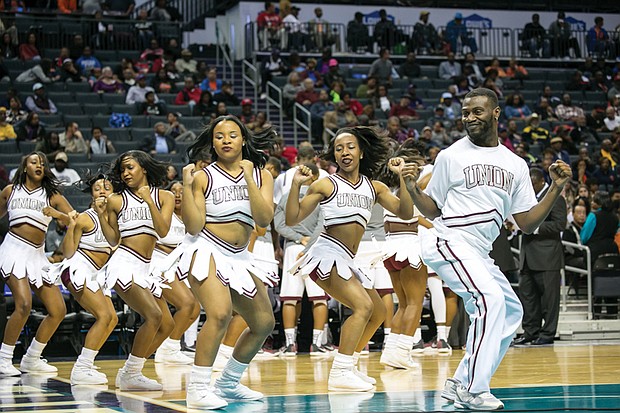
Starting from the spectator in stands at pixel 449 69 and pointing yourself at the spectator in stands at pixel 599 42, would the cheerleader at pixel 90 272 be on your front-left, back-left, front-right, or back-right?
back-right

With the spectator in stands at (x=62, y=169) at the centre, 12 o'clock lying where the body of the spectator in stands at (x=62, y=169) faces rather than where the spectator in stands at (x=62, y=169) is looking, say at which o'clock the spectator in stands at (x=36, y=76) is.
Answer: the spectator in stands at (x=36, y=76) is roughly at 6 o'clock from the spectator in stands at (x=62, y=169).

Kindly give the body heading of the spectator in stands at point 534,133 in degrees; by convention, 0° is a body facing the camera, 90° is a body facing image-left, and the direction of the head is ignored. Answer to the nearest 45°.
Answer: approximately 0°

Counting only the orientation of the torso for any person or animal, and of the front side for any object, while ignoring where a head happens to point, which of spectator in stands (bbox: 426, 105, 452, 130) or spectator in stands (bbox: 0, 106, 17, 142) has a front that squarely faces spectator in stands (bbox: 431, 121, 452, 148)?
spectator in stands (bbox: 426, 105, 452, 130)

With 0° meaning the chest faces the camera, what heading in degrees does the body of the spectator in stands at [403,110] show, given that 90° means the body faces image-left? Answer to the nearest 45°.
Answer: approximately 0°

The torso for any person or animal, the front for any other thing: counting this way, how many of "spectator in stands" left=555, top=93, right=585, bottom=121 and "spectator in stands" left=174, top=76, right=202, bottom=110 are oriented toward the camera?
2
